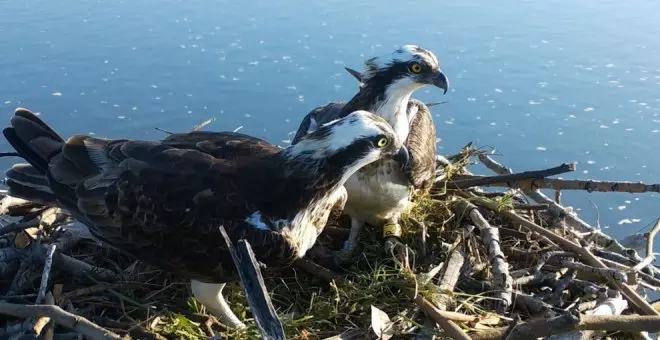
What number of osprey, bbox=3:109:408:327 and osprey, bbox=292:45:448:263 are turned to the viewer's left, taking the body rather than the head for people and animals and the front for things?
0

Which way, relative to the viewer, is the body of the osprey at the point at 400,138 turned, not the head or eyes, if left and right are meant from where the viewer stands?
facing the viewer and to the right of the viewer

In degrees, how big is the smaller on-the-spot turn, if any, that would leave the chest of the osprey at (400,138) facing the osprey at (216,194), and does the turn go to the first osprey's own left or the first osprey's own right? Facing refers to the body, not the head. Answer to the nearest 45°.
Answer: approximately 90° to the first osprey's own right

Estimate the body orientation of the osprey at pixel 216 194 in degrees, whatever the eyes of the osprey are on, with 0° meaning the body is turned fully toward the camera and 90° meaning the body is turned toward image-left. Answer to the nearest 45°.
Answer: approximately 270°

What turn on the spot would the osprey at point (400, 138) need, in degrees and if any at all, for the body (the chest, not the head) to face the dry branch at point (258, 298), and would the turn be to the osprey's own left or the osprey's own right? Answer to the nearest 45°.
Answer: approximately 45° to the osprey's own right

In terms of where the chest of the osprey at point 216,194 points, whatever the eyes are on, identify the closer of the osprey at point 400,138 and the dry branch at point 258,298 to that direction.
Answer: the osprey

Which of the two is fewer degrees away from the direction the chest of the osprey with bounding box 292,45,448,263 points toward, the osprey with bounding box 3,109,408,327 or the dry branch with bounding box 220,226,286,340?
the dry branch

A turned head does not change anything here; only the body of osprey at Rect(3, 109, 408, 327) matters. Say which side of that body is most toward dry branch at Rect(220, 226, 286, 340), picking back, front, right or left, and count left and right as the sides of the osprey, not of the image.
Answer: right
